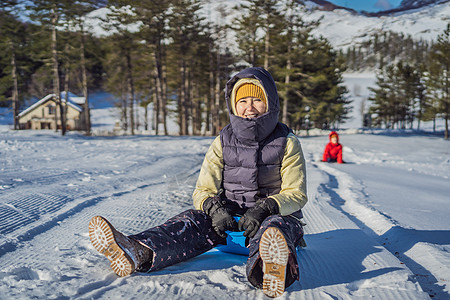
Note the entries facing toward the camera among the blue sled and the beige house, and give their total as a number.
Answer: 2

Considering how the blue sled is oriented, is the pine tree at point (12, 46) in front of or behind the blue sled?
behind

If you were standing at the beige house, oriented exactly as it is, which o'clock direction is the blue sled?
The blue sled is roughly at 12 o'clock from the beige house.

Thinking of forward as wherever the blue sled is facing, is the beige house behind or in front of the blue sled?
behind

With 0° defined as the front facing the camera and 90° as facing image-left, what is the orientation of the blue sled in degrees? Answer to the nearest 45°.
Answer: approximately 0°

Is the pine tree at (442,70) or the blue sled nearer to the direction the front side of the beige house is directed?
the blue sled
